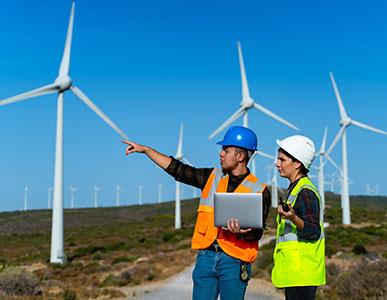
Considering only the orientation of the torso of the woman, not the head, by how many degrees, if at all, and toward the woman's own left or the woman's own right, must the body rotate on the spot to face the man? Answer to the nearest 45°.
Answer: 0° — they already face them

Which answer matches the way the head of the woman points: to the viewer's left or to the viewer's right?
to the viewer's left

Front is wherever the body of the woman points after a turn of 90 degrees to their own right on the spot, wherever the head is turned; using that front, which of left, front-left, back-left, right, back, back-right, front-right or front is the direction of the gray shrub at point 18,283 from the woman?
front-left

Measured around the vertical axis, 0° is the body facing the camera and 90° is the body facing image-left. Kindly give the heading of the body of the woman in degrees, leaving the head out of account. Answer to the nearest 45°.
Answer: approximately 90°

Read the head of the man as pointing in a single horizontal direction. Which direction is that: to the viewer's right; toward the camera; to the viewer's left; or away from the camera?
to the viewer's left

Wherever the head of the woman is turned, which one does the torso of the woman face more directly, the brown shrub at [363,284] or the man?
the man
